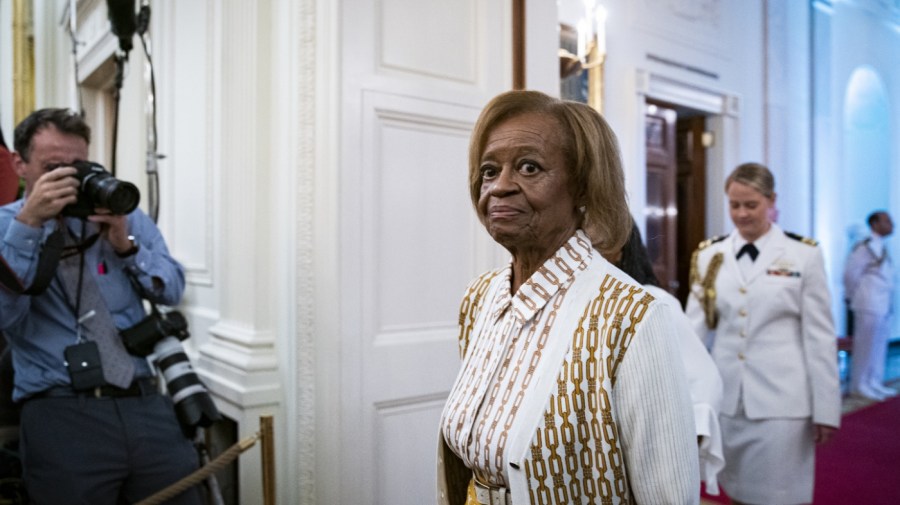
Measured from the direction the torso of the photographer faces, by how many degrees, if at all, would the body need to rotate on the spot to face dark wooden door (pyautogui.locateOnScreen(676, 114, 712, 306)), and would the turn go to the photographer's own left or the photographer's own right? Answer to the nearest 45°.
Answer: approximately 90° to the photographer's own left

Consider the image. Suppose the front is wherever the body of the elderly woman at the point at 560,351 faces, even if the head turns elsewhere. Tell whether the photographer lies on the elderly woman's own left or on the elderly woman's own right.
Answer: on the elderly woman's own right

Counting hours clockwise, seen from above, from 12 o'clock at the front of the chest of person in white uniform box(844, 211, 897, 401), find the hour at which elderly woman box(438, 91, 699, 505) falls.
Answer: The elderly woman is roughly at 3 o'clock from the person in white uniform.

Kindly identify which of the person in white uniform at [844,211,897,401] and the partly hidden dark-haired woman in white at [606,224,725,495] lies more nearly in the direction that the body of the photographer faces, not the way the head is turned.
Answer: the partly hidden dark-haired woman in white

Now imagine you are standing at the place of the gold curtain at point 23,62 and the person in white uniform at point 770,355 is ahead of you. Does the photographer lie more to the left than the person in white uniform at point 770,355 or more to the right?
right

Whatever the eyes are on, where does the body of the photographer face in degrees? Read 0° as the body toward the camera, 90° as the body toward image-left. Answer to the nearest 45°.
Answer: approximately 315°

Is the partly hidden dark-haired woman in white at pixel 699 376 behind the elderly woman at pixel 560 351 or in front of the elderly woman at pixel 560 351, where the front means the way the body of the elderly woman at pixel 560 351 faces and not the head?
behind

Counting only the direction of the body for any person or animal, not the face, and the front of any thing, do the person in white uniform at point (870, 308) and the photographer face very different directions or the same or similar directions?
same or similar directions

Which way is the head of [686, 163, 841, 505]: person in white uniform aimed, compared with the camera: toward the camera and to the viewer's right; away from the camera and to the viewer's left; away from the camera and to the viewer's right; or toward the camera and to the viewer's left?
toward the camera and to the viewer's left
